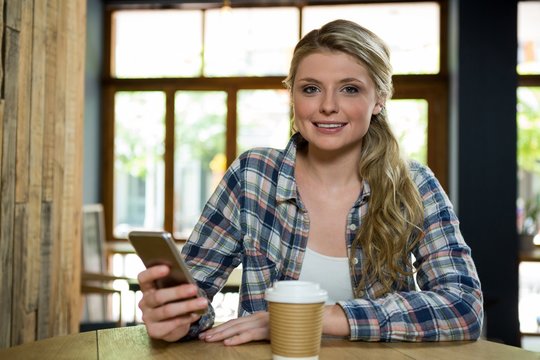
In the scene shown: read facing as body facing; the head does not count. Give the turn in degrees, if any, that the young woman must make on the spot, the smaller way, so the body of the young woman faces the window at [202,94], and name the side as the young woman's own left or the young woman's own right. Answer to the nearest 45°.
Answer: approximately 180°

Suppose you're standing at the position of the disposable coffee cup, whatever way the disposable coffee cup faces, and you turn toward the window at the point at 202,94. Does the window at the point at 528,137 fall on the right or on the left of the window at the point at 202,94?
right

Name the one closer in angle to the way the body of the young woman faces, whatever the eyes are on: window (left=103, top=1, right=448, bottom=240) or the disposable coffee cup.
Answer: the disposable coffee cup

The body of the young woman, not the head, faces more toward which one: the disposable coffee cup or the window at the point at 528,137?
the disposable coffee cup

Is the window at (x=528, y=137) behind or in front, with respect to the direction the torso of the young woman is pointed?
behind

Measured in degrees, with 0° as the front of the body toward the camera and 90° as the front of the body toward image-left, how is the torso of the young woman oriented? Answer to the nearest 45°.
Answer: approximately 0°

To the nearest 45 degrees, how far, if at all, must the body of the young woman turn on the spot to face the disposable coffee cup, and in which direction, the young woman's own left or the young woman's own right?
0° — they already face it
